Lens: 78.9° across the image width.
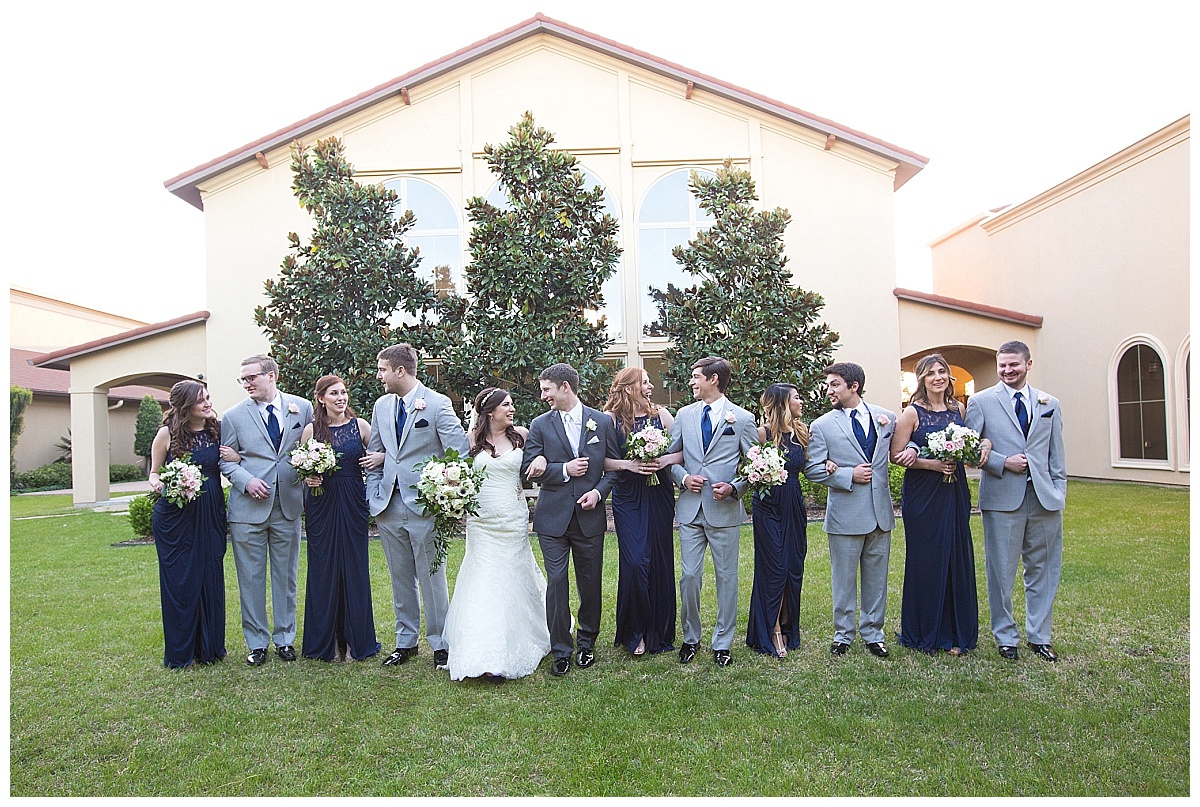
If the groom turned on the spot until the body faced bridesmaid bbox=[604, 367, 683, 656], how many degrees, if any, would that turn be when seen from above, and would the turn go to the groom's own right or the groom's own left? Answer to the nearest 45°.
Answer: approximately 135° to the groom's own left

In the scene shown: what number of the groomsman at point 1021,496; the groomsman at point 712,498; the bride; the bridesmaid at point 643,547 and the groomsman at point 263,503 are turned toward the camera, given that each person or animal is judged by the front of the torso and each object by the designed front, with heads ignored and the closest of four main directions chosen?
5

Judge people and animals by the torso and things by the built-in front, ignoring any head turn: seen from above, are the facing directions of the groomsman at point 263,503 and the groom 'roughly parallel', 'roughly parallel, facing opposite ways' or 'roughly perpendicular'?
roughly parallel

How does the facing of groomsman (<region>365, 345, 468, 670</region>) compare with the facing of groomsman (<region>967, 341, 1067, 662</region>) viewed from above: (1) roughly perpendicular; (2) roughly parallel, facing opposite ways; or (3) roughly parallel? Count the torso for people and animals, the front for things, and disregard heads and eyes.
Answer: roughly parallel

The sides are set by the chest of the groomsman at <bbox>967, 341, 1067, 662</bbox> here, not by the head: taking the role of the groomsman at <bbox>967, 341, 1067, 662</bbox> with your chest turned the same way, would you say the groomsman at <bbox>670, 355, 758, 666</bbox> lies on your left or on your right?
on your right

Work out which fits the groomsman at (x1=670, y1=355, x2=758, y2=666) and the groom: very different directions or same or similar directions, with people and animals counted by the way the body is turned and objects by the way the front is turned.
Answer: same or similar directions

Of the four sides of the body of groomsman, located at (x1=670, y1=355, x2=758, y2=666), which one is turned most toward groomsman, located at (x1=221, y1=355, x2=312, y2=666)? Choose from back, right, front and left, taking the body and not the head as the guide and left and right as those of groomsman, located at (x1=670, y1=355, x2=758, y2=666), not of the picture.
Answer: right

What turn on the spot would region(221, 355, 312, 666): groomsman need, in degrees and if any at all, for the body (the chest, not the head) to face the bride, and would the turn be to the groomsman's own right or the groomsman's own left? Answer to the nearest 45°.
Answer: approximately 45° to the groomsman's own left

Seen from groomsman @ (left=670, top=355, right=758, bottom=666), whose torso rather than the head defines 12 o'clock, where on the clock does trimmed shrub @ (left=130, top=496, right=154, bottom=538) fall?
The trimmed shrub is roughly at 4 o'clock from the groomsman.

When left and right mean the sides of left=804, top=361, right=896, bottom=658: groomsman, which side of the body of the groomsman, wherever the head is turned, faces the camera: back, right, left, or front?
front

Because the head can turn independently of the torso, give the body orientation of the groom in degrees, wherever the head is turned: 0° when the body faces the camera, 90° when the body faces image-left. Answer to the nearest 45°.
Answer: approximately 0°

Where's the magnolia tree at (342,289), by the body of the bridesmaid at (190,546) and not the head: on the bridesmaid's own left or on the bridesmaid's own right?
on the bridesmaid's own left

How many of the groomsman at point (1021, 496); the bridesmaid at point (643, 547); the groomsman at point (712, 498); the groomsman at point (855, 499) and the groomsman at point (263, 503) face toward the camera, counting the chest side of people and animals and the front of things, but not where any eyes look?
5

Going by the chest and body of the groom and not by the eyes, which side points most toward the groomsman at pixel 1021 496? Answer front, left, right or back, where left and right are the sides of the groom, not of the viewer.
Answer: left

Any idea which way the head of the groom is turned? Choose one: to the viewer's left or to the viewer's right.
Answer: to the viewer's left

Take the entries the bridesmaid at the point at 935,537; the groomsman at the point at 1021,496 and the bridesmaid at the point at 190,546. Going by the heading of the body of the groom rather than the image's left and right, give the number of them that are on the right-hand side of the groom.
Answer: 1

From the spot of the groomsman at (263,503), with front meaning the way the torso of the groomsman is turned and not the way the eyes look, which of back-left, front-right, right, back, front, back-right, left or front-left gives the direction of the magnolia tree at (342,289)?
back

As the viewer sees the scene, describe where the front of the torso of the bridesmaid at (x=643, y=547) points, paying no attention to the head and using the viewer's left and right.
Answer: facing the viewer

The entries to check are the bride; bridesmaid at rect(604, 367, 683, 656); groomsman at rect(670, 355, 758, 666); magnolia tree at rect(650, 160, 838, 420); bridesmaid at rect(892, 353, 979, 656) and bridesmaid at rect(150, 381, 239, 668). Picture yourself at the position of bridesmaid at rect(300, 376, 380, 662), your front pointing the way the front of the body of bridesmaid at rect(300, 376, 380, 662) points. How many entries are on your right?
1

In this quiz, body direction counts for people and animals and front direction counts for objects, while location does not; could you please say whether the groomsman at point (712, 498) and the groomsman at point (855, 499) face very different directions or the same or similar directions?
same or similar directions

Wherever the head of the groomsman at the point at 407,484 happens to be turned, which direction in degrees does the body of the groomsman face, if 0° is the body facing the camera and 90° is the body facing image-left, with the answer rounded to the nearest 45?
approximately 45°
